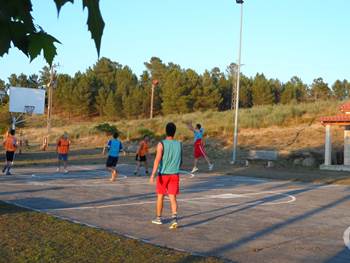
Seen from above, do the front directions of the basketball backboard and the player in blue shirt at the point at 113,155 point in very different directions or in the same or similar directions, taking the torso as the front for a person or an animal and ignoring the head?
very different directions

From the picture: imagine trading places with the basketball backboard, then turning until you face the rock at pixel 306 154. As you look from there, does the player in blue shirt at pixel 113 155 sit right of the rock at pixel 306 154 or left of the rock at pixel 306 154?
right

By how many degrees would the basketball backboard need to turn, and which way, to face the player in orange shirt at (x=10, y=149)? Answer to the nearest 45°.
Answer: approximately 45° to its right

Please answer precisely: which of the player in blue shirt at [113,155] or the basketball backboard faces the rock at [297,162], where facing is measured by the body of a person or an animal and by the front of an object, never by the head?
the basketball backboard

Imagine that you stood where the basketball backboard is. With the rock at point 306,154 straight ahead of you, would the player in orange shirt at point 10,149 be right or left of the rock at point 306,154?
right

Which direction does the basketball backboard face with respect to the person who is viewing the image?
facing the viewer and to the right of the viewer

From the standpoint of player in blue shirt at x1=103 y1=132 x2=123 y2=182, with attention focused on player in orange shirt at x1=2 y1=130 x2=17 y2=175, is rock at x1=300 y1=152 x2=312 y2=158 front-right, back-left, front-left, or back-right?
back-right
